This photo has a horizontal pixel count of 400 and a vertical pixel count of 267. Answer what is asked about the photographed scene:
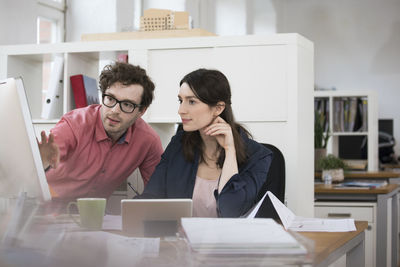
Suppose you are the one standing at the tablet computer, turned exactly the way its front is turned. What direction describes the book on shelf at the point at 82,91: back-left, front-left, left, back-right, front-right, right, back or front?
front

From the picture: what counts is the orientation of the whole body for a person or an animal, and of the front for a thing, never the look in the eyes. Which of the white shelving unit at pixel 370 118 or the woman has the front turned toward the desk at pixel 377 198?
the white shelving unit

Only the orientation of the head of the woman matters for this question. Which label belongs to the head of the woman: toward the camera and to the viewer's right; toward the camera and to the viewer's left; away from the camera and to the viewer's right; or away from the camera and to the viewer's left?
toward the camera and to the viewer's left

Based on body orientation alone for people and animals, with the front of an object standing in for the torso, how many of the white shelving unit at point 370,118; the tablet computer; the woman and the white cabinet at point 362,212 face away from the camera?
1

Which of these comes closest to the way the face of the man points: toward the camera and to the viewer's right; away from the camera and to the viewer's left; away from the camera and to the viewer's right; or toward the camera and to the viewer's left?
toward the camera and to the viewer's left

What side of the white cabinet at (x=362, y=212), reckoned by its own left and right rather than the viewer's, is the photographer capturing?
front

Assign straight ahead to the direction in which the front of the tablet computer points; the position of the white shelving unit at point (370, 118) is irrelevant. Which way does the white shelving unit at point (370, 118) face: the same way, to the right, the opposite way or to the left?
the opposite way

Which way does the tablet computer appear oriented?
away from the camera

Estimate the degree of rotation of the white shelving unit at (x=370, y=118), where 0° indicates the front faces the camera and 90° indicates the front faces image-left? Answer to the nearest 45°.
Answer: approximately 0°

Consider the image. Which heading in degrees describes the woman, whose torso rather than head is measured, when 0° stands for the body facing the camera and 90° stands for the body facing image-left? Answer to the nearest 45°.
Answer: approximately 45°

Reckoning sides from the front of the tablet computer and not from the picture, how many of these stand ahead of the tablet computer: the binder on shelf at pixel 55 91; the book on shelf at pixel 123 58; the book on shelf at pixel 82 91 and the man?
4

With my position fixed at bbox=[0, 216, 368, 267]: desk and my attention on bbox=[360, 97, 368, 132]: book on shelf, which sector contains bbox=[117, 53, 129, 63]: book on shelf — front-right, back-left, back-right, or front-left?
front-left
